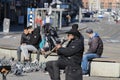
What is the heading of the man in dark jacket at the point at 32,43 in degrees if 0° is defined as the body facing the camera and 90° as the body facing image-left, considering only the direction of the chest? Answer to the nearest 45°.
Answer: approximately 45°

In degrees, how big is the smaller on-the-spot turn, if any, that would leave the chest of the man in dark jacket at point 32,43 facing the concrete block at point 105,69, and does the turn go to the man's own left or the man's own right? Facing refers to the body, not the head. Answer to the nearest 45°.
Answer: approximately 90° to the man's own left

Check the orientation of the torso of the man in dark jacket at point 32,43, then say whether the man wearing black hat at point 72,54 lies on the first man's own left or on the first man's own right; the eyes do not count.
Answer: on the first man's own left

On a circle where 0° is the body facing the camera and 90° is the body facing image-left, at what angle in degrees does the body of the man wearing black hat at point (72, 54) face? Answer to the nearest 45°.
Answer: approximately 90°
